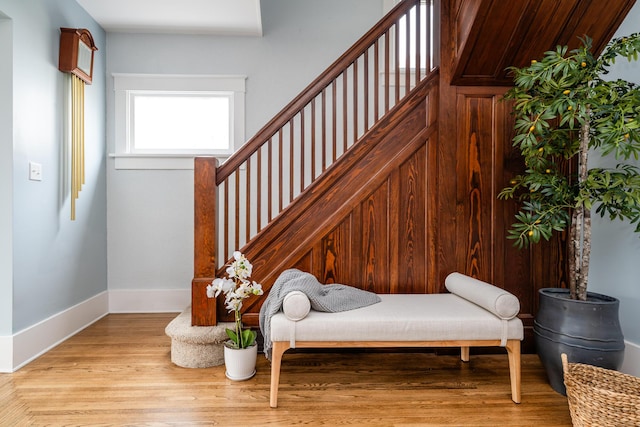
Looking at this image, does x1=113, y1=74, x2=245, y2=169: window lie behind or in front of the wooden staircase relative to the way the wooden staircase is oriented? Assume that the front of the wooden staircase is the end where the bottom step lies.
in front

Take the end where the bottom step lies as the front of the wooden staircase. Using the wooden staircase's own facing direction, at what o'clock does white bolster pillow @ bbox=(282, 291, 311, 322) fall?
The white bolster pillow is roughly at 10 o'clock from the wooden staircase.

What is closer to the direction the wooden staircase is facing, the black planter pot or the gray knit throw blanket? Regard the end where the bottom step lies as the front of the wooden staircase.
the gray knit throw blanket

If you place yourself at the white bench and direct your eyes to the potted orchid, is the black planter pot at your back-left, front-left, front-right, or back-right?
back-right

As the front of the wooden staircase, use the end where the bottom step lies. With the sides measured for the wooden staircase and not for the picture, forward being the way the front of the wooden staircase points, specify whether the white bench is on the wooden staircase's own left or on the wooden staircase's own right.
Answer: on the wooden staircase's own left

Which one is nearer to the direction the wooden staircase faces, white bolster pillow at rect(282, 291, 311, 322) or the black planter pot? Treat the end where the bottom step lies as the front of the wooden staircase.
the white bolster pillow

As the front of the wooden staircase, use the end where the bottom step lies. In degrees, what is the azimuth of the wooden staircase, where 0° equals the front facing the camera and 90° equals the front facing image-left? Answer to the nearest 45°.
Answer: approximately 90°

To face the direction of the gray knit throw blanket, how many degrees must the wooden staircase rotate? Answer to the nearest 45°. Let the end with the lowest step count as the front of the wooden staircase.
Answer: approximately 45° to its left
